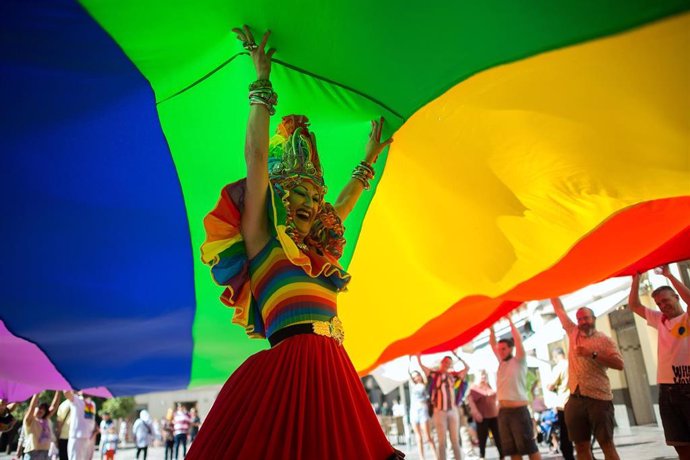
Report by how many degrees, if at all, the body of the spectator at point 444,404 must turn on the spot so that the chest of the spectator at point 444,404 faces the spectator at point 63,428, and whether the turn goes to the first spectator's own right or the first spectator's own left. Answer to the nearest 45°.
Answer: approximately 90° to the first spectator's own right

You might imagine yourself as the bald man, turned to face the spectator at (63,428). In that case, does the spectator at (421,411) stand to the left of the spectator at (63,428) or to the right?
right

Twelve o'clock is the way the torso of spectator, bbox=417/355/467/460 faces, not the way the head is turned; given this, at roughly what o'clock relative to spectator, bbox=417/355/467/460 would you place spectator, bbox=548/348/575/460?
spectator, bbox=548/348/575/460 is roughly at 10 o'clock from spectator, bbox=417/355/467/460.

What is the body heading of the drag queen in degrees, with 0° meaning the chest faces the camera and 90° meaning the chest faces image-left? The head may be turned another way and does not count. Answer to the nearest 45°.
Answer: approximately 315°

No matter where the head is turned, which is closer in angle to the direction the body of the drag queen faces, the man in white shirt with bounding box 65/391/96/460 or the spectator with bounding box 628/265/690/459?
the spectator

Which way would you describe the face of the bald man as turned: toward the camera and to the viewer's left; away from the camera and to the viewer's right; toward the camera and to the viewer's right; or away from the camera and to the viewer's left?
toward the camera and to the viewer's left

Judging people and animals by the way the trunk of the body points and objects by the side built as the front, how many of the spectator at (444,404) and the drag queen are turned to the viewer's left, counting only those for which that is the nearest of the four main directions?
0

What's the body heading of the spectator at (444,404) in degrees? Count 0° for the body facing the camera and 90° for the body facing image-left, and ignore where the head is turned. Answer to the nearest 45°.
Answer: approximately 0°

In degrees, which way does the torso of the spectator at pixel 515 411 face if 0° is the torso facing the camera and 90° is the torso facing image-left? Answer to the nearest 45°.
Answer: approximately 45°

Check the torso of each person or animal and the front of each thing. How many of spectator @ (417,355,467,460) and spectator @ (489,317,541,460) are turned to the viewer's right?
0

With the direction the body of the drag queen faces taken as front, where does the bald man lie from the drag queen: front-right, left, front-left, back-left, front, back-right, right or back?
left
